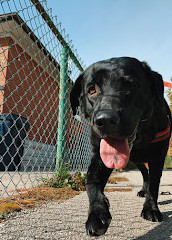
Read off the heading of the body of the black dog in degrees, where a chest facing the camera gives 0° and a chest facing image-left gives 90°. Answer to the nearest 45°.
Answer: approximately 0°
